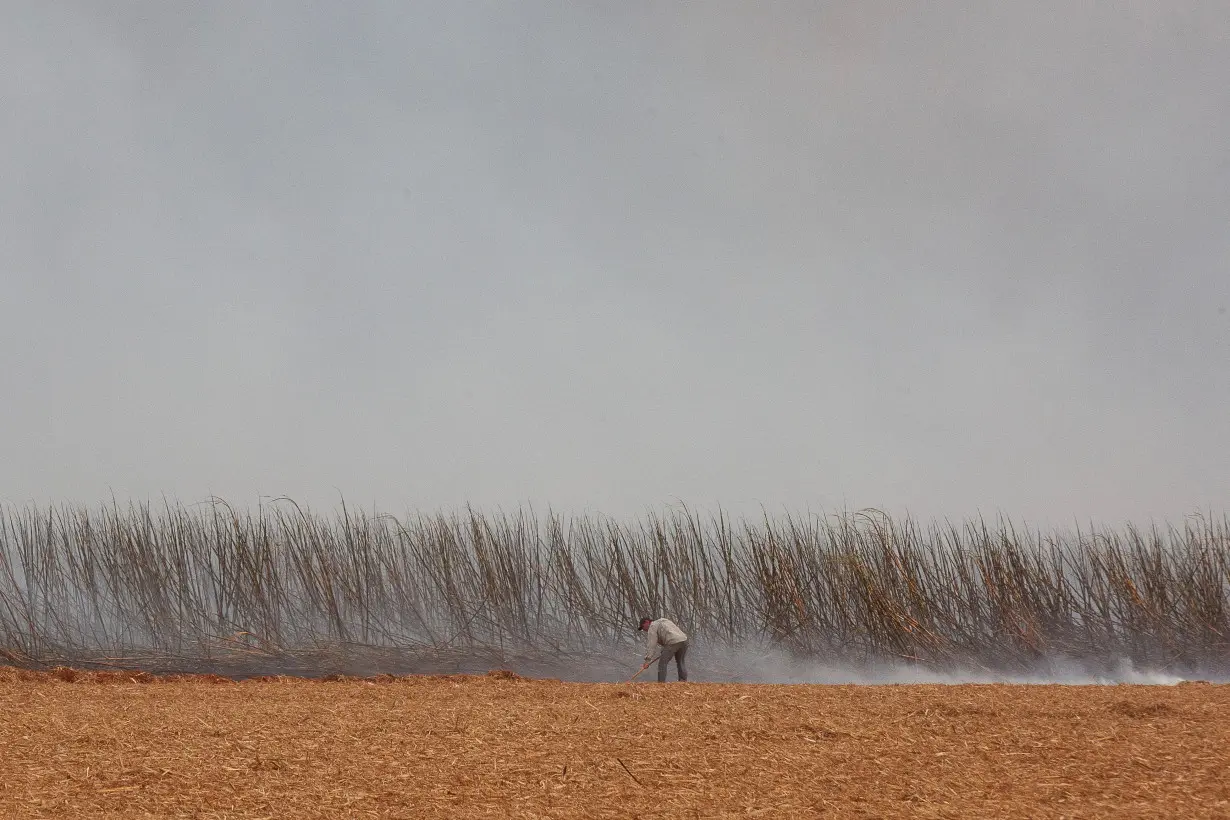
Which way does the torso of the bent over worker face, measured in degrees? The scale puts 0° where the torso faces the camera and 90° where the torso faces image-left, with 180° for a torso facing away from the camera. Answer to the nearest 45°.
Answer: approximately 90°
